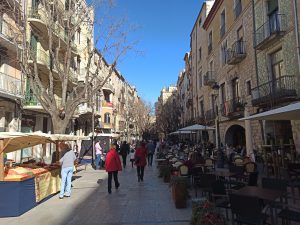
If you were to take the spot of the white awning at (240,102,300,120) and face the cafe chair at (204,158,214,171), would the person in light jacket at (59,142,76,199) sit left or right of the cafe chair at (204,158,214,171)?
left

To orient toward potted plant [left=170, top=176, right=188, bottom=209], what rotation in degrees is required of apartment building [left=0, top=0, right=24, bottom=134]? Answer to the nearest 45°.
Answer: approximately 45° to its right

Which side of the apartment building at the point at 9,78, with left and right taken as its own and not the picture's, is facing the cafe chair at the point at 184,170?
front

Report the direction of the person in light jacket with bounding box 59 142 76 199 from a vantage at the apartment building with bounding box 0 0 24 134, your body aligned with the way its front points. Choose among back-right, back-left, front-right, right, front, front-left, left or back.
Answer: front-right

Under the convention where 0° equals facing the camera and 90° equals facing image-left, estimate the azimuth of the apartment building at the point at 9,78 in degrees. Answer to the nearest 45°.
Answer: approximately 315°

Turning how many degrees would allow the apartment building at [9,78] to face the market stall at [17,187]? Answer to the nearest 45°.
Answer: approximately 45° to its right

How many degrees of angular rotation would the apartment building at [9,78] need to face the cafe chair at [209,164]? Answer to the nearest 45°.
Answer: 0° — it already faces it

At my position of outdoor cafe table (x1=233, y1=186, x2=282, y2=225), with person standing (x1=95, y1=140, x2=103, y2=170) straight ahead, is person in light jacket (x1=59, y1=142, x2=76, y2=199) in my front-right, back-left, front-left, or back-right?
front-left

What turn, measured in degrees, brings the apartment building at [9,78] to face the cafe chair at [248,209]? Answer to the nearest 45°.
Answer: approximately 45° to its right

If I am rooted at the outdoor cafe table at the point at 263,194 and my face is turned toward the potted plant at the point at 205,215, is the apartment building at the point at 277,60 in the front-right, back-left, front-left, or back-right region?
back-right

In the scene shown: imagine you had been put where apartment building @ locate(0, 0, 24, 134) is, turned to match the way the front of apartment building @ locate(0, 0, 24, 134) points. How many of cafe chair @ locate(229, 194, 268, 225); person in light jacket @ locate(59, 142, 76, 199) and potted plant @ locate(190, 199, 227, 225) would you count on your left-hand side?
0

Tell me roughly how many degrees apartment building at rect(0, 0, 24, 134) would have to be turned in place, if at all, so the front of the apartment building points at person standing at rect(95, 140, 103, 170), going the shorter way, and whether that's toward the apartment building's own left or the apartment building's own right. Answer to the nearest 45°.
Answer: approximately 45° to the apartment building's own left
